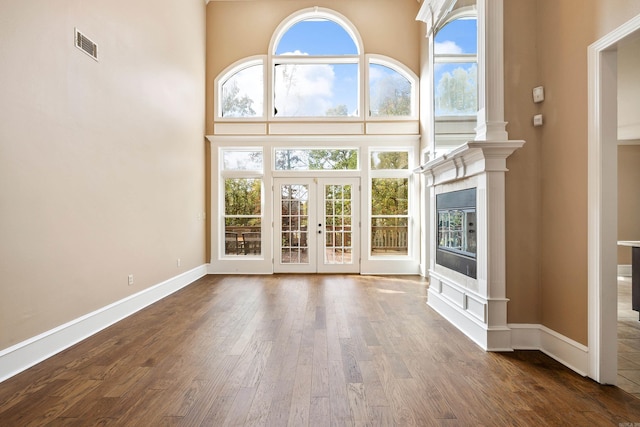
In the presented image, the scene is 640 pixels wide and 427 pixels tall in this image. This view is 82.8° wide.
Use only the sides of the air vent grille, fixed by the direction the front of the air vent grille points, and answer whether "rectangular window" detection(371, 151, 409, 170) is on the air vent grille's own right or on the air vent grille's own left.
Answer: on the air vent grille's own left

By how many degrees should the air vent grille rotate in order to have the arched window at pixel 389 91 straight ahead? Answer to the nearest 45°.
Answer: approximately 45° to its left

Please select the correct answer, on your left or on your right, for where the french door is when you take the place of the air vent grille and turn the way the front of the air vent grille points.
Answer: on your left

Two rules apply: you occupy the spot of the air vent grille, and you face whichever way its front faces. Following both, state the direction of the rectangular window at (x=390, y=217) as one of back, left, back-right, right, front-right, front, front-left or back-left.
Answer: front-left

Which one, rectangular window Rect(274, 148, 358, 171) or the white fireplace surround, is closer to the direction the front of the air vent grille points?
the white fireplace surround

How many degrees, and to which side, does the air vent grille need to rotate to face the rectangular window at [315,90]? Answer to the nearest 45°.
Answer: approximately 90° to its left

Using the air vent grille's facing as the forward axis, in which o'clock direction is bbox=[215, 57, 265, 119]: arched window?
The arched window is roughly at 9 o'clock from the air vent grille.

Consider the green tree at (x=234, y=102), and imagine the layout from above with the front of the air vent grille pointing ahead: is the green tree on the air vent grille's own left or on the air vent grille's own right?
on the air vent grille's own left

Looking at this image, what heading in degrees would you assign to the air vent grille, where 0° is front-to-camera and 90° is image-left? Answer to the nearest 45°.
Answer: approximately 315°

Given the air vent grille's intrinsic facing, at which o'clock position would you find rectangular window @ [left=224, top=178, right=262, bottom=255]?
The rectangular window is roughly at 9 o'clock from the air vent grille.

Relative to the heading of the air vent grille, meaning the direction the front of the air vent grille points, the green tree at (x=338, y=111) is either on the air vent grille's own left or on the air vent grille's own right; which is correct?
on the air vent grille's own left

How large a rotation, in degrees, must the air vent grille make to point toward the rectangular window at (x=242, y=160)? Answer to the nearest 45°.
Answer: approximately 90° to its left
